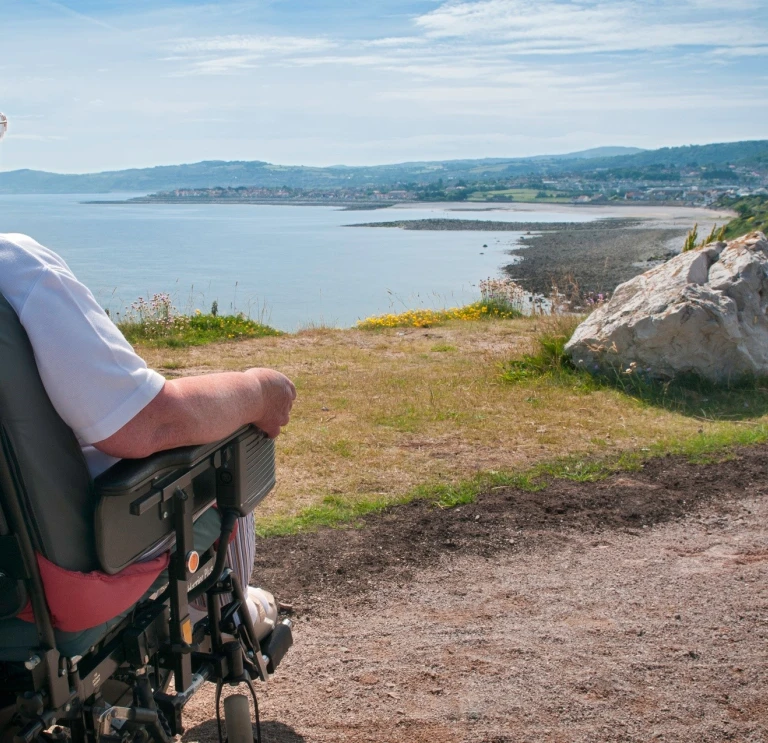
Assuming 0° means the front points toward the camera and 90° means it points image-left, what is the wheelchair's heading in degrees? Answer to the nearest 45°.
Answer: approximately 225°

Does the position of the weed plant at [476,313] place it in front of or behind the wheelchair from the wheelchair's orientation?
in front

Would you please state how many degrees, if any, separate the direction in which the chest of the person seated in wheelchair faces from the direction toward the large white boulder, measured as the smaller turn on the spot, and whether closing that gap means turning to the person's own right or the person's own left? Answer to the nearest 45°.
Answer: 0° — they already face it

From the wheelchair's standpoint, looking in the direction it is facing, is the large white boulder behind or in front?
in front

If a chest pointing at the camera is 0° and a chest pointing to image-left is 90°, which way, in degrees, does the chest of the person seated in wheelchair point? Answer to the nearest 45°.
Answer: approximately 225°
